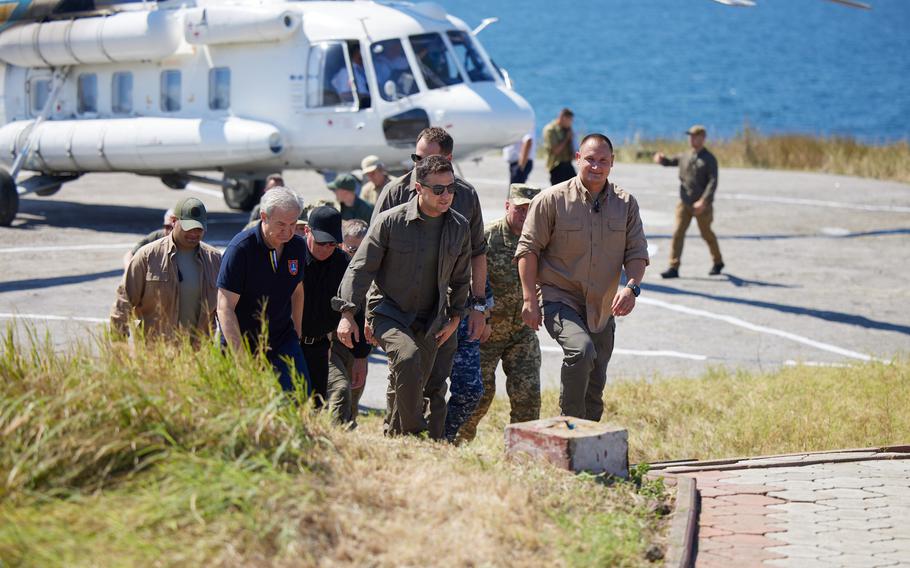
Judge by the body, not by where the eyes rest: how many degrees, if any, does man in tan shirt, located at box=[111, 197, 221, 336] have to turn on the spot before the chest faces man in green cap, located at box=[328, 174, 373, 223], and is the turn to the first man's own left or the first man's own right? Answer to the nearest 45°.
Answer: approximately 90° to the first man's own left

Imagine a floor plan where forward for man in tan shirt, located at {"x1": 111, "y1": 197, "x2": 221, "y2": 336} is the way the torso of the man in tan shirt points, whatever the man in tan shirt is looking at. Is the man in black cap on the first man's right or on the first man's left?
on the first man's left

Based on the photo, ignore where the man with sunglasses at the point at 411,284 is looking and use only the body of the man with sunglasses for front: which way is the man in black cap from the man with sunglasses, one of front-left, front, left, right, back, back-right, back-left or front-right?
back

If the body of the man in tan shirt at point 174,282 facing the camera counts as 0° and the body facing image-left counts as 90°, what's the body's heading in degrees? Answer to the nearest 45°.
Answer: approximately 315°

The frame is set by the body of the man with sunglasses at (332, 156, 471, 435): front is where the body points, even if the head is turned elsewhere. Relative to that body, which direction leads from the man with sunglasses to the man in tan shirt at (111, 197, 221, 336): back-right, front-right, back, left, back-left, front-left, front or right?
back-right

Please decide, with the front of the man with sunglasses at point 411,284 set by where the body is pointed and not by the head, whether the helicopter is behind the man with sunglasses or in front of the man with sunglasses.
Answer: behind

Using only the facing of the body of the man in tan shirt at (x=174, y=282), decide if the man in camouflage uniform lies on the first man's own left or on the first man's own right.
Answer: on the first man's own left

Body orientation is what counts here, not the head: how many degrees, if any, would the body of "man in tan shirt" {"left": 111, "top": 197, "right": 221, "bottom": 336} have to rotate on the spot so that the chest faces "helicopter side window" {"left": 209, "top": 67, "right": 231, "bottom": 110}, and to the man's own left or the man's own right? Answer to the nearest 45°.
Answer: approximately 135° to the man's own left

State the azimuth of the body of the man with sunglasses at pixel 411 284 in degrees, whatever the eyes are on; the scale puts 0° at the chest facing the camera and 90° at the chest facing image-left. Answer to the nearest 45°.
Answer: approximately 315°

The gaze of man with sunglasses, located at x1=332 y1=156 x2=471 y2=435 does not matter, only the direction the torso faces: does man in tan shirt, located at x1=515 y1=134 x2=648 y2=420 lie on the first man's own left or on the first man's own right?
on the first man's own left
